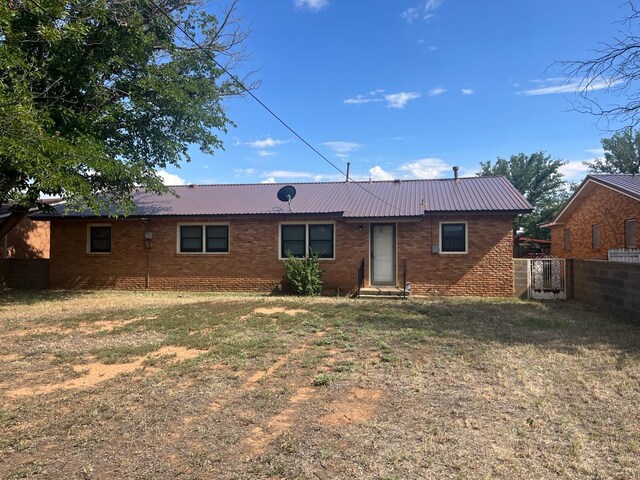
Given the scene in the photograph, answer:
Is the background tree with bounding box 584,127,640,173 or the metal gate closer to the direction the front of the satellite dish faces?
the metal gate

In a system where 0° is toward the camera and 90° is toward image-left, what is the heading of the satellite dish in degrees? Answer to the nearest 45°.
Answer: approximately 315°

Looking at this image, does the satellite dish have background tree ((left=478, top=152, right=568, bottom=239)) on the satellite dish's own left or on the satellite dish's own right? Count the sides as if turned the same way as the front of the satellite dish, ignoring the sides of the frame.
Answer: on the satellite dish's own left

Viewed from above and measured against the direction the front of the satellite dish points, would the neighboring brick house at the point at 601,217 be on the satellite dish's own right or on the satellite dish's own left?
on the satellite dish's own left

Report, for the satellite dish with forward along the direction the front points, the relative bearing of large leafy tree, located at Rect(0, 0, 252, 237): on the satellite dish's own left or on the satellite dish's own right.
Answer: on the satellite dish's own right

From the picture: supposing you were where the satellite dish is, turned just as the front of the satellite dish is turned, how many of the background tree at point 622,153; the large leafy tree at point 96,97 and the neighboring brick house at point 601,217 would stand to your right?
1

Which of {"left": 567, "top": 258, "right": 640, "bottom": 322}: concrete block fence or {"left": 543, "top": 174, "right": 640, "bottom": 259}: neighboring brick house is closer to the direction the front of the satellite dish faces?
the concrete block fence

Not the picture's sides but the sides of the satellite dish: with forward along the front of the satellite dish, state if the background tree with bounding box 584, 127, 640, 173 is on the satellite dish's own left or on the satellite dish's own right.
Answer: on the satellite dish's own left
